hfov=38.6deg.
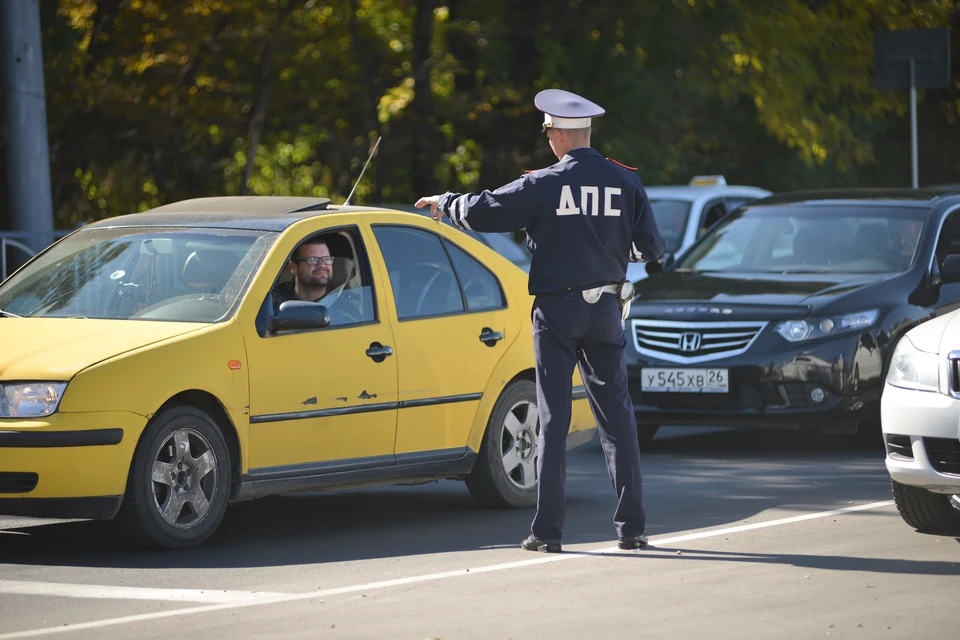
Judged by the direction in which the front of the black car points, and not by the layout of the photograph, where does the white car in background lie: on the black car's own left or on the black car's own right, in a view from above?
on the black car's own right

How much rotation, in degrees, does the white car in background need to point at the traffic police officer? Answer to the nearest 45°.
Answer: approximately 45° to its left

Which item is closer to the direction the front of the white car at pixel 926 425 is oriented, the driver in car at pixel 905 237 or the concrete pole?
the concrete pole

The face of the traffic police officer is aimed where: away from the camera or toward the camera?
away from the camera

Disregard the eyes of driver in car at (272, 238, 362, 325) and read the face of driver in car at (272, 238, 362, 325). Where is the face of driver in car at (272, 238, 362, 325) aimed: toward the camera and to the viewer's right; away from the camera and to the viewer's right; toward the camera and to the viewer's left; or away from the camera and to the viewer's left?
toward the camera and to the viewer's right

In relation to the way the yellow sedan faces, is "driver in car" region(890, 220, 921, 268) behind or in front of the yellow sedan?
behind

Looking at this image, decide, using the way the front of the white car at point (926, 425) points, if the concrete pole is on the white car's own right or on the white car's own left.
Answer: on the white car's own right
